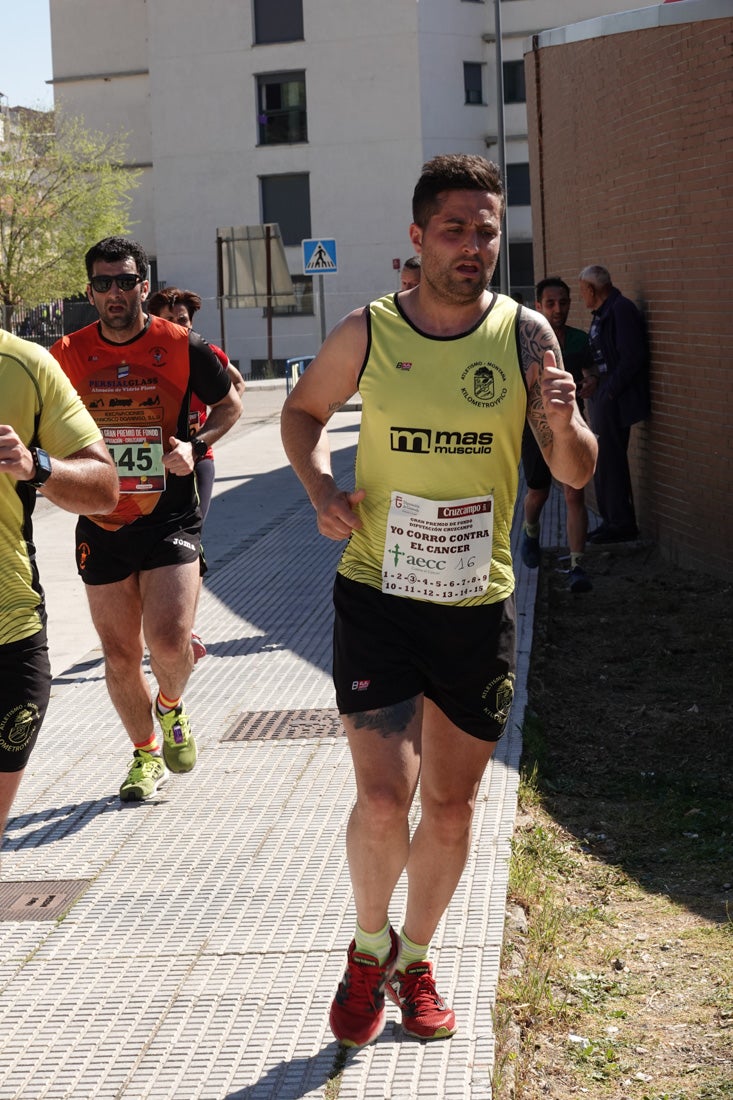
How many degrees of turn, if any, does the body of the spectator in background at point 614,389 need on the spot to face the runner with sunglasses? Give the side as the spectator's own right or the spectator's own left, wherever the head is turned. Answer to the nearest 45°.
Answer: approximately 90° to the spectator's own left

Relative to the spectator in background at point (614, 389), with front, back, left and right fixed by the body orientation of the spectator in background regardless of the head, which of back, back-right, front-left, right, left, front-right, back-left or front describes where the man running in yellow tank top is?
left

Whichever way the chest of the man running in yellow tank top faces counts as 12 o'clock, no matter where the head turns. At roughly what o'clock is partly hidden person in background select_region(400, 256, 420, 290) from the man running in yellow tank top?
The partly hidden person in background is roughly at 6 o'clock from the man running in yellow tank top.

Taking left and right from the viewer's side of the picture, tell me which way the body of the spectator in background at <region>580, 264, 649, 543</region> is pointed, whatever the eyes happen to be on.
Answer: facing to the left of the viewer

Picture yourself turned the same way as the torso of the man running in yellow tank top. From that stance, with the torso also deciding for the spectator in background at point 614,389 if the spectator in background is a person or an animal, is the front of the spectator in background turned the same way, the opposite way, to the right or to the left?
to the right

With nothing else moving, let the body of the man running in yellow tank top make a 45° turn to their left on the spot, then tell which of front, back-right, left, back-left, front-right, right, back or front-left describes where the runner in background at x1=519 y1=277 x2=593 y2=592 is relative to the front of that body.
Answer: back-left

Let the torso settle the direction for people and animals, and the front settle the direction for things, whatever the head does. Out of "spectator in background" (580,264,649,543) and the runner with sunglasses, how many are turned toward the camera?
1

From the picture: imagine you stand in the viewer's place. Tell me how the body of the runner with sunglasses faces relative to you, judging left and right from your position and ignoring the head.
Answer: facing the viewer

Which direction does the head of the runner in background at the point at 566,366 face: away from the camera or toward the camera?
toward the camera

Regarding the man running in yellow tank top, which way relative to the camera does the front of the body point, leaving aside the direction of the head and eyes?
toward the camera

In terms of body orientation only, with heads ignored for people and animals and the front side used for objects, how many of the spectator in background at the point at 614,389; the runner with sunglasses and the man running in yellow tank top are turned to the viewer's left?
1

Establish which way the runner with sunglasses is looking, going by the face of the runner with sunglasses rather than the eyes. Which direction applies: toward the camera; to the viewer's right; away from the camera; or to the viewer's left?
toward the camera

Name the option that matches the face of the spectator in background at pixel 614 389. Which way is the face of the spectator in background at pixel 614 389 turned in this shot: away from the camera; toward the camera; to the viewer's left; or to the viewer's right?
to the viewer's left

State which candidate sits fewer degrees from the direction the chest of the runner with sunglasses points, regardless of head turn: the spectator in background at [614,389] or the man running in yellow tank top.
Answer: the man running in yellow tank top

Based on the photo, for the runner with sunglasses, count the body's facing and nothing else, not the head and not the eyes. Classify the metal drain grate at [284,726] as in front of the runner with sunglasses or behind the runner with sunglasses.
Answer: behind
